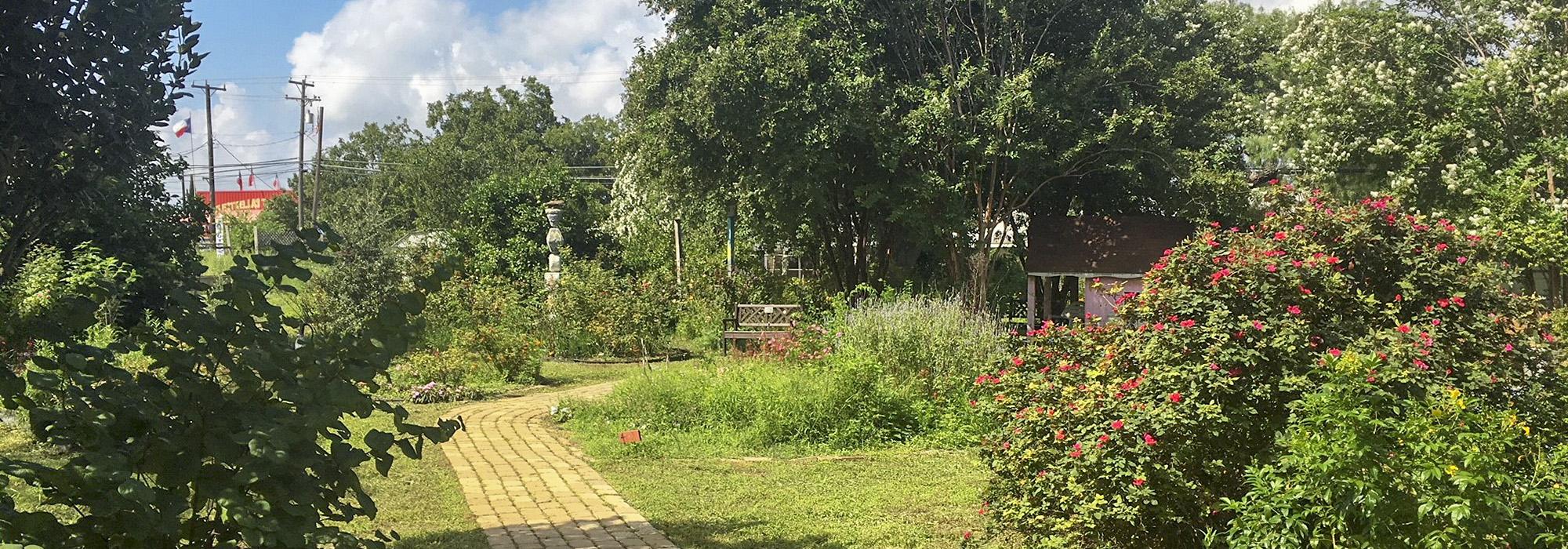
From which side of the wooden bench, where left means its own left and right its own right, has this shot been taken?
front

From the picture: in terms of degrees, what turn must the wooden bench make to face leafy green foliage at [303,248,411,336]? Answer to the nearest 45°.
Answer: approximately 90° to its right

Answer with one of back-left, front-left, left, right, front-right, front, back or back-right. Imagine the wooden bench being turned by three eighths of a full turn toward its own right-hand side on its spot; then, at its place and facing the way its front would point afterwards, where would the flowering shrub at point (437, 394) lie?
left

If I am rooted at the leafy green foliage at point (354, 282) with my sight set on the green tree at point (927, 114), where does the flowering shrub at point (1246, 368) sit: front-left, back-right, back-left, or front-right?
front-right

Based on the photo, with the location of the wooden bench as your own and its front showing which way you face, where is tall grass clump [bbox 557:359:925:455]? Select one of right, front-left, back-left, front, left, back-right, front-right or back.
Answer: front

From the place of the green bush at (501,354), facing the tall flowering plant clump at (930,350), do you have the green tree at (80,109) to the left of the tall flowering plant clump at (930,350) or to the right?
right

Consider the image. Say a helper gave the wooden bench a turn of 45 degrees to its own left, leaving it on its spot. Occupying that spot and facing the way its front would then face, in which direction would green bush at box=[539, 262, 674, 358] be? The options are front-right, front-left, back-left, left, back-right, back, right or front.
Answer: back-right

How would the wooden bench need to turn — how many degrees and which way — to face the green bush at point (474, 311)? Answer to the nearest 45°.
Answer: approximately 90° to its right

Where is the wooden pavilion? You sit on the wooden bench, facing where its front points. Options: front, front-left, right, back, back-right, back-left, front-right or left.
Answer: left

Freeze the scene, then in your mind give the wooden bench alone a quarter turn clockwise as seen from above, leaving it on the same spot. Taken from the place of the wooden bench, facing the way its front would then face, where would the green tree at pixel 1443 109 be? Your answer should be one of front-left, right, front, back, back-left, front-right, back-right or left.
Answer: back

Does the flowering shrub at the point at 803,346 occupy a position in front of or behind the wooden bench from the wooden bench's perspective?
in front

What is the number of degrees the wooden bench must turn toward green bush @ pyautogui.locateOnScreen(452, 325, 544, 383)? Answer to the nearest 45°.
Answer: approximately 45° to its right

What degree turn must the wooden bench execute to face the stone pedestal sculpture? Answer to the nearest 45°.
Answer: approximately 135° to its right

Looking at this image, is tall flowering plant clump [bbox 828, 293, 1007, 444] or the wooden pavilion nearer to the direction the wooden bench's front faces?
the tall flowering plant clump
